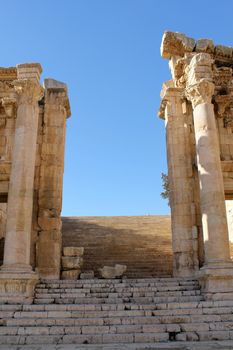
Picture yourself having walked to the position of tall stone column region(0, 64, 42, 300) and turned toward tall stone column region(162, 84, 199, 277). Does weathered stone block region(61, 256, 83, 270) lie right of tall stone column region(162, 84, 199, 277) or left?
left

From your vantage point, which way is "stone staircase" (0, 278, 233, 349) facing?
toward the camera

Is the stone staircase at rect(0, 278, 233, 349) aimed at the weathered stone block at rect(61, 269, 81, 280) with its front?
no

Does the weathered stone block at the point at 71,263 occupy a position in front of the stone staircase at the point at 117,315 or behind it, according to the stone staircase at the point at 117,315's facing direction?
behind

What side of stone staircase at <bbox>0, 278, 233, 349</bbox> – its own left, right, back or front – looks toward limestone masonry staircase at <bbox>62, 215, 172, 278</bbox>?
back

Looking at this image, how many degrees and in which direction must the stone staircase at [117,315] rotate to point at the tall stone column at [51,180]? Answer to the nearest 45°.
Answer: approximately 135° to its right

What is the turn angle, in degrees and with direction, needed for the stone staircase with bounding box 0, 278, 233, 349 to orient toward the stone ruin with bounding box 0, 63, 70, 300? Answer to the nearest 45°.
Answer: approximately 135° to its right

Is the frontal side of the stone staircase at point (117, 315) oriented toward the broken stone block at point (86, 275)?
no

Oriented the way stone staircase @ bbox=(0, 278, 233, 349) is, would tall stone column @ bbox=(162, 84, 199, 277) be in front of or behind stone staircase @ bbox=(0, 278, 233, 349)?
behind

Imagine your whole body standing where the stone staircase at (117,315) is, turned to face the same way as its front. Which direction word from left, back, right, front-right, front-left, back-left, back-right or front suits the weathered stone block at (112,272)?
back

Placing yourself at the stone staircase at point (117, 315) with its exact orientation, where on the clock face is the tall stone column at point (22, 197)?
The tall stone column is roughly at 4 o'clock from the stone staircase.

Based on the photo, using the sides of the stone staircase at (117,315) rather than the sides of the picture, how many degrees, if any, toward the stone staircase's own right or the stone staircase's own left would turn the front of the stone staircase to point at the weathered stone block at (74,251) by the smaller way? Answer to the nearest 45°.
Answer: approximately 180°
